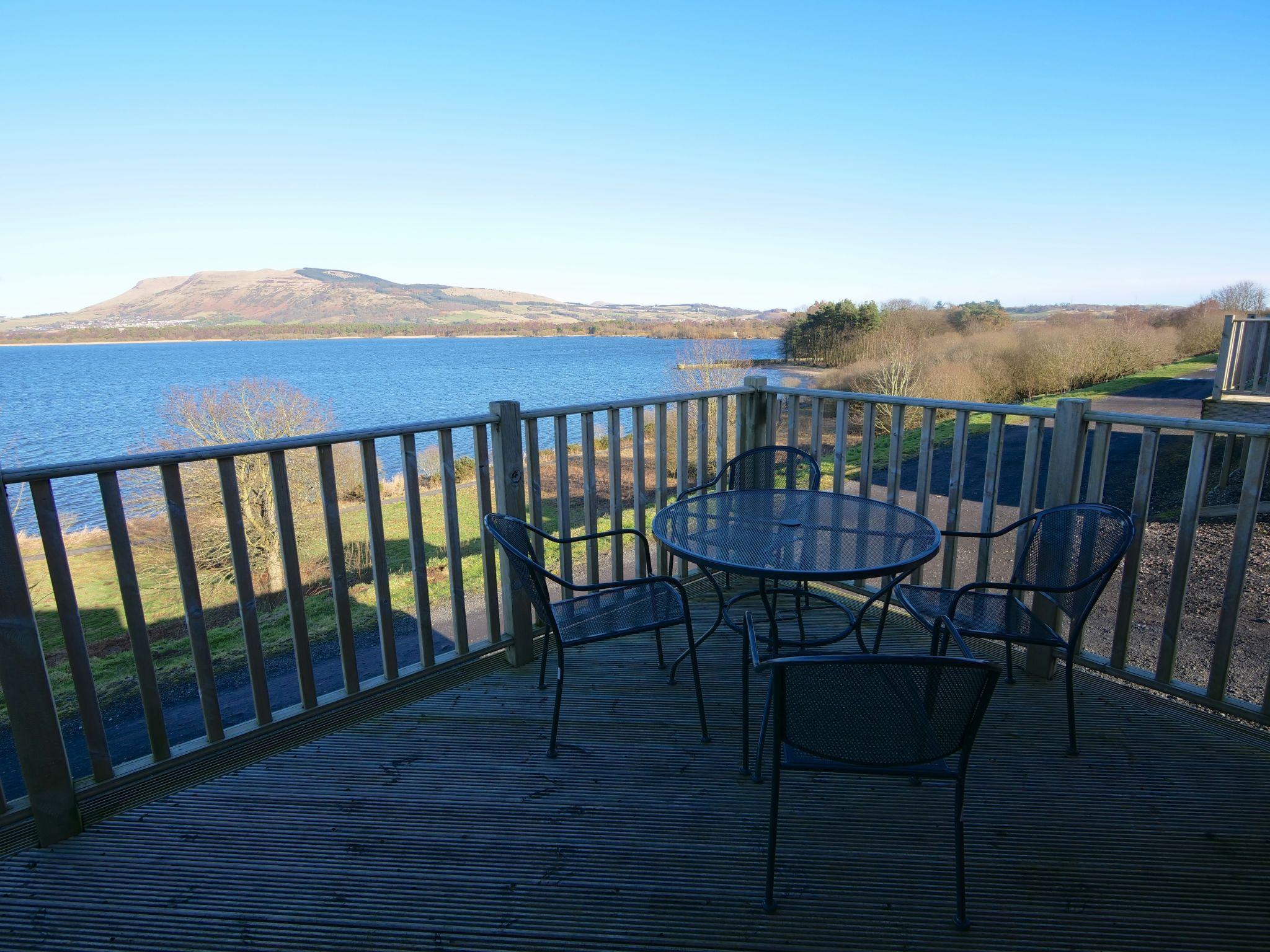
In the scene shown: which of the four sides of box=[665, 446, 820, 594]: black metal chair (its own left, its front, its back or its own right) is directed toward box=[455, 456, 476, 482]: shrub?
right

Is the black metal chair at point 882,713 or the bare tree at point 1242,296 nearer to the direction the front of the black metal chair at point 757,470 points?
the black metal chair

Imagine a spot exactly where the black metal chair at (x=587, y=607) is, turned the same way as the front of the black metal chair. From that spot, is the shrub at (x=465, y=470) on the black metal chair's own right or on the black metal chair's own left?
on the black metal chair's own left

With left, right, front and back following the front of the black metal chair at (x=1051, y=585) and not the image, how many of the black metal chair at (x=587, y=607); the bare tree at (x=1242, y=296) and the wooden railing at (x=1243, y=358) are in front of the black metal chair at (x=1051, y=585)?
1

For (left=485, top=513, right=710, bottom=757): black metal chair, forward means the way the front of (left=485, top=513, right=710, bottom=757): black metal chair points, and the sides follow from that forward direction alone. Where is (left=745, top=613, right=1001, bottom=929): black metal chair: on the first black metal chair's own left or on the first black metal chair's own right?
on the first black metal chair's own right

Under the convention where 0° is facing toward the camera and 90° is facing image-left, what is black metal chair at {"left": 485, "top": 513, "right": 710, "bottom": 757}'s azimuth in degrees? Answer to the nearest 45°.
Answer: approximately 270°

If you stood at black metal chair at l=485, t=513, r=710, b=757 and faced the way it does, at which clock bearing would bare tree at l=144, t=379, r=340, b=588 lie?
The bare tree is roughly at 8 o'clock from the black metal chair.

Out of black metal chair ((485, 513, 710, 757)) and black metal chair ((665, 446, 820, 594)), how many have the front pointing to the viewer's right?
1

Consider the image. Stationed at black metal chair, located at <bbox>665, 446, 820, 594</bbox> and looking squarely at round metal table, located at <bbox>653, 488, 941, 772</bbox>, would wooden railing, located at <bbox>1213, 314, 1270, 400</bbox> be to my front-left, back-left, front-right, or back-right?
back-left

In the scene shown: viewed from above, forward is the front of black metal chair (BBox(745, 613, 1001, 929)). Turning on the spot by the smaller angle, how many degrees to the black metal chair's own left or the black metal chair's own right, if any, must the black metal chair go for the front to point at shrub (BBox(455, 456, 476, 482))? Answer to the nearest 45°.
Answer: approximately 45° to the black metal chair's own left

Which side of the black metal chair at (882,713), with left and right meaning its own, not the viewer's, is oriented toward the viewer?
back
